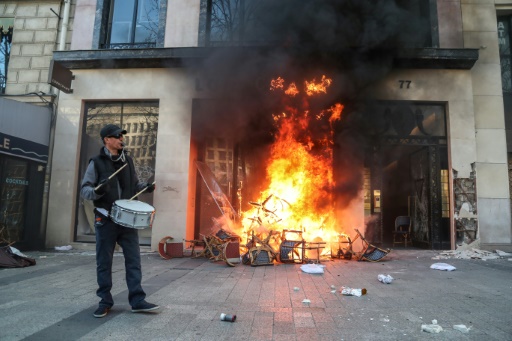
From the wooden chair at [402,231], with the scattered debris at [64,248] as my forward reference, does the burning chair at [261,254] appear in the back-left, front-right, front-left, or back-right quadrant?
front-left

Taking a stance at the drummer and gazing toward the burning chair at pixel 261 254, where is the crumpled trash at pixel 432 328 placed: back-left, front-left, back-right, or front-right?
front-right

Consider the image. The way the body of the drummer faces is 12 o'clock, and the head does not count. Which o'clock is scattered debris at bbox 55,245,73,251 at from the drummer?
The scattered debris is roughly at 7 o'clock from the drummer.

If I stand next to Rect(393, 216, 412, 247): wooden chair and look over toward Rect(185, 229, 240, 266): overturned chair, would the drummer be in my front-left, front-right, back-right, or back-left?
front-left

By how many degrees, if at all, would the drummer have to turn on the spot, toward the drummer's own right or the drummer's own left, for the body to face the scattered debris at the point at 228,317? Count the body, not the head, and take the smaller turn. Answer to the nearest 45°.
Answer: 0° — they already face it

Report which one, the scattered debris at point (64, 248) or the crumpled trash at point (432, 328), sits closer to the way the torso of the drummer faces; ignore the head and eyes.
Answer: the crumpled trash

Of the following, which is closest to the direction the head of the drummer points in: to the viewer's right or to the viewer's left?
to the viewer's right

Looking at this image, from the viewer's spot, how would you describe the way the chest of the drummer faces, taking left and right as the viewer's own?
facing the viewer and to the right of the viewer

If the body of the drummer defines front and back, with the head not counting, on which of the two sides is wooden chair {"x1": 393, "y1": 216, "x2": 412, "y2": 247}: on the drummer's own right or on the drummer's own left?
on the drummer's own left

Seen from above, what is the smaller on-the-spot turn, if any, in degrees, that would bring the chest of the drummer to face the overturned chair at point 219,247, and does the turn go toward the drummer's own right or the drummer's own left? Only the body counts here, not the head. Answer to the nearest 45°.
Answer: approximately 90° to the drummer's own left

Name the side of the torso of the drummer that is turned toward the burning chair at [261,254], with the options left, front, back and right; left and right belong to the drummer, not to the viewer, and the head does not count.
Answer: left

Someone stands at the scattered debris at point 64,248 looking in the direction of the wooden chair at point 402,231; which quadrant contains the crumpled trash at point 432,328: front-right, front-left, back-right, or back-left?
front-right

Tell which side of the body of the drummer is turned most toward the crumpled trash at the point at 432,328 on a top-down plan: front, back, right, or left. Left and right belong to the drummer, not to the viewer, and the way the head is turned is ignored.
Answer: front

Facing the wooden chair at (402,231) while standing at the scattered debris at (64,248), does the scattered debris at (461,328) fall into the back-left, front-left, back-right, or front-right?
front-right

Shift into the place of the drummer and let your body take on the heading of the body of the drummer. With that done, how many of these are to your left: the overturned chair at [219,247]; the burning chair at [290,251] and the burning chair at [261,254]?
3
